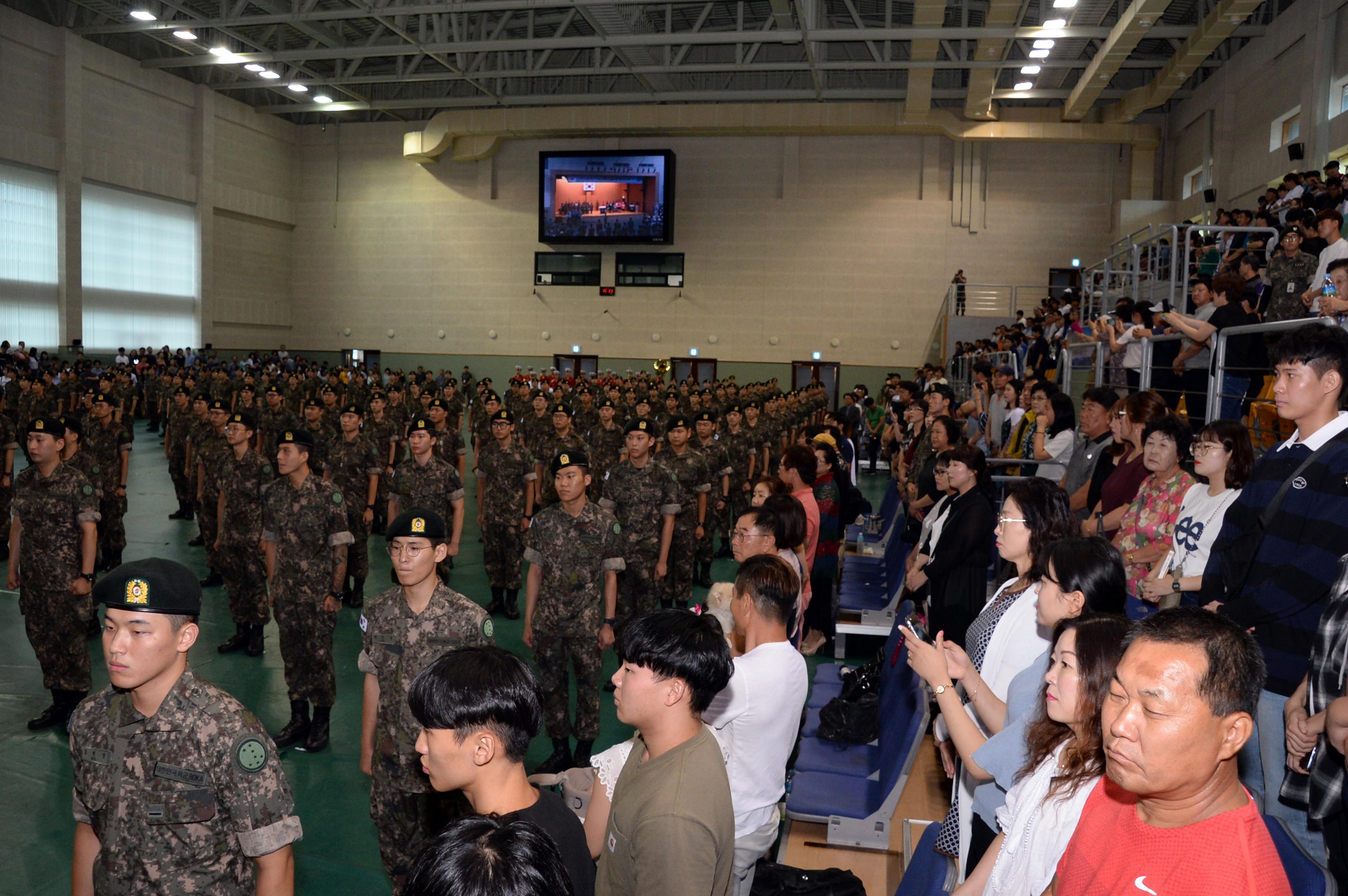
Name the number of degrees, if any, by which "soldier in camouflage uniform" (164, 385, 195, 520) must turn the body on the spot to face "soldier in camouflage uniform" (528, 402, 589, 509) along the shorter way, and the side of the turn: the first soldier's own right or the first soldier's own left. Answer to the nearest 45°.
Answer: approximately 90° to the first soldier's own left

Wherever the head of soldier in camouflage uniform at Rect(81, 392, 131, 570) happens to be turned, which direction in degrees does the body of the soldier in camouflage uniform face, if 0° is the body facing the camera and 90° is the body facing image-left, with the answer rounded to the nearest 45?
approximately 45°

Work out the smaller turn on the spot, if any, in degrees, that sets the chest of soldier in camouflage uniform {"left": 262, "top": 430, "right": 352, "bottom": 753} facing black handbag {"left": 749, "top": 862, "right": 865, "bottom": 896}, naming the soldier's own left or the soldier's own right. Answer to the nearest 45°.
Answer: approximately 90° to the soldier's own left

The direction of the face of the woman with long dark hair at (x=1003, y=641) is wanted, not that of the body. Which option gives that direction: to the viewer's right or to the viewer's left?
to the viewer's left

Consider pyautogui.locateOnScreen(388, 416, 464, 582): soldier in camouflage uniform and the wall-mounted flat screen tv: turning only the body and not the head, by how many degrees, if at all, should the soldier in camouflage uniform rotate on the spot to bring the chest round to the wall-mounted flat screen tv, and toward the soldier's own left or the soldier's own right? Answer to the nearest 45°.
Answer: approximately 135° to the soldier's own right

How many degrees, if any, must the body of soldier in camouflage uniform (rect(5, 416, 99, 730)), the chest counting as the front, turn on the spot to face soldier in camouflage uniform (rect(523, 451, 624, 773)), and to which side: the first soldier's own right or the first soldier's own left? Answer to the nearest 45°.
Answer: approximately 90° to the first soldier's own left

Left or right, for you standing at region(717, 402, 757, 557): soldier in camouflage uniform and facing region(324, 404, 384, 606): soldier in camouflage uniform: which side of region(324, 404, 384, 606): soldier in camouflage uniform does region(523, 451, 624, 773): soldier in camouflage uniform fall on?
left

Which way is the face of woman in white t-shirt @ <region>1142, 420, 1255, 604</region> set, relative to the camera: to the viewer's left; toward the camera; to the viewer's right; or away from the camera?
to the viewer's left

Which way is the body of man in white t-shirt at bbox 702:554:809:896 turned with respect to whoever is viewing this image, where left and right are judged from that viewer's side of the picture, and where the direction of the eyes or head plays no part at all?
facing away from the viewer and to the left of the viewer
